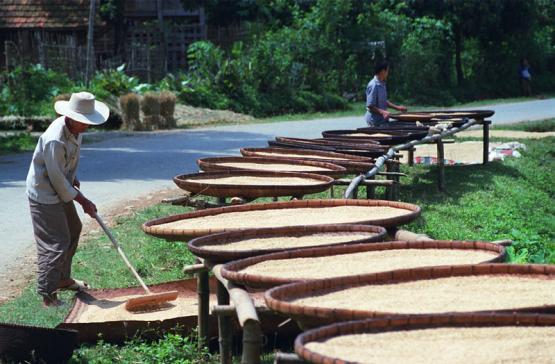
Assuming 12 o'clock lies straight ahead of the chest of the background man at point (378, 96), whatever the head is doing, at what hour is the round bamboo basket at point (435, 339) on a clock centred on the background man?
The round bamboo basket is roughly at 3 o'clock from the background man.

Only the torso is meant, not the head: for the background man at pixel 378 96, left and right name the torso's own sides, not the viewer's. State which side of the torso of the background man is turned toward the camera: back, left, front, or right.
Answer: right

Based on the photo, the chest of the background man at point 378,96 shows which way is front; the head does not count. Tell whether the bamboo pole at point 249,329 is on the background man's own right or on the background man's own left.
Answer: on the background man's own right

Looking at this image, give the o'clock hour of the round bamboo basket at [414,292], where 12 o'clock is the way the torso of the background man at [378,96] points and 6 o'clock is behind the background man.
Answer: The round bamboo basket is roughly at 3 o'clock from the background man.

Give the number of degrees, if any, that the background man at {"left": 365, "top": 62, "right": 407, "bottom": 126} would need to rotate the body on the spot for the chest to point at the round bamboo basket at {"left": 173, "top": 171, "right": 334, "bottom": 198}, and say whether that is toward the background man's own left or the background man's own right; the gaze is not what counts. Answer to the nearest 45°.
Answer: approximately 90° to the background man's own right

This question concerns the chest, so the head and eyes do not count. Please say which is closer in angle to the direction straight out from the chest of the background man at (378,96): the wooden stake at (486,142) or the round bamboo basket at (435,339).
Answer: the wooden stake

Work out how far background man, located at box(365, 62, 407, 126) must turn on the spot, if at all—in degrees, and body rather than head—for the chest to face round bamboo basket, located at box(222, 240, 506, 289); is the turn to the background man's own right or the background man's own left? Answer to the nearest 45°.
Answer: approximately 90° to the background man's own right

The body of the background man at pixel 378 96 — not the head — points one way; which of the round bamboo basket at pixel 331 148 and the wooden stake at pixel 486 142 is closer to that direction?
the wooden stake

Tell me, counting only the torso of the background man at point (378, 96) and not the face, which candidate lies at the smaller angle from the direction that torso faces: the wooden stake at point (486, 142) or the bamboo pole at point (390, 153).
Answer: the wooden stake
